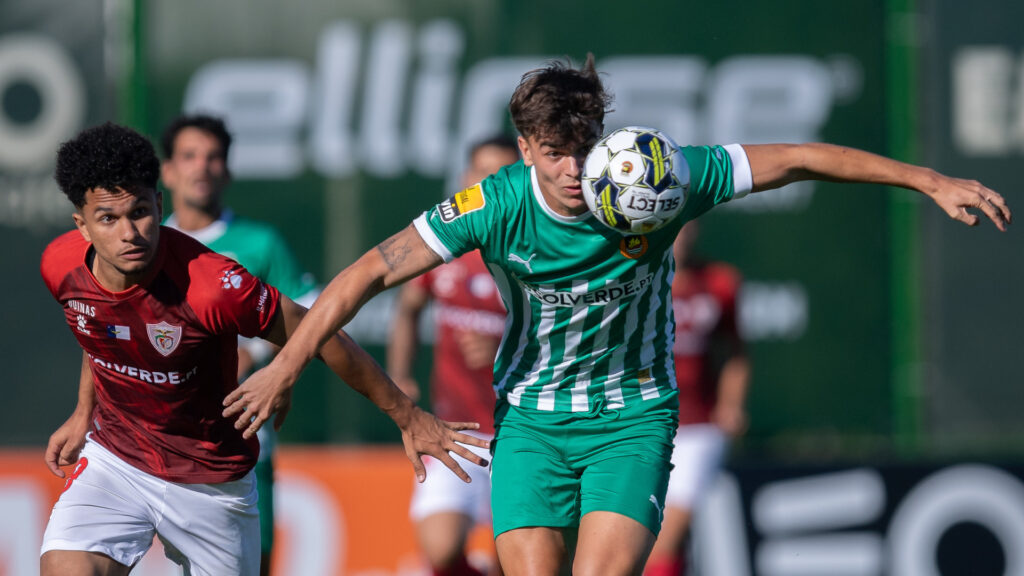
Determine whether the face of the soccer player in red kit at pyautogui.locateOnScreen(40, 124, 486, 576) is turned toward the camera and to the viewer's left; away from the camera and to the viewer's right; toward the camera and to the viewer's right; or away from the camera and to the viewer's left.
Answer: toward the camera and to the viewer's right

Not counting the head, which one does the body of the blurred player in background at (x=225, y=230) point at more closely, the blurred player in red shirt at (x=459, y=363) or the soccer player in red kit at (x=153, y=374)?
the soccer player in red kit

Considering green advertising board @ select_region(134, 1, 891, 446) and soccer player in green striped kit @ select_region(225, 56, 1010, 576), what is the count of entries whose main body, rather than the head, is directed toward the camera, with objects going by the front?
2

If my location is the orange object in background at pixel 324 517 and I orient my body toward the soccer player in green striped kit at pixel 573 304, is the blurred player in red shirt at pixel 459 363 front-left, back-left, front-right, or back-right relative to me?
front-left

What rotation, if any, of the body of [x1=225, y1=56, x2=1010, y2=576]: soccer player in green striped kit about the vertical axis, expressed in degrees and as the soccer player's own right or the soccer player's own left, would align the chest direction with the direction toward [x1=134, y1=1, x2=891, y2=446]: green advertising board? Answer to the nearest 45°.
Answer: approximately 180°

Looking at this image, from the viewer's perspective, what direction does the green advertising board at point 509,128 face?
toward the camera

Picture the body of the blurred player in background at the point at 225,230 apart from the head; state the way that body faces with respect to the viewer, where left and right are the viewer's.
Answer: facing the viewer

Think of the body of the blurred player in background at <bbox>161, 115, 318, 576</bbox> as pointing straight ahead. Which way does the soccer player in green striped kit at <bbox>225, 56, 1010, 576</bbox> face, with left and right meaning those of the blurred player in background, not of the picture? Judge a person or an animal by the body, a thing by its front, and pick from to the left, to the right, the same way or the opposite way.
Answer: the same way

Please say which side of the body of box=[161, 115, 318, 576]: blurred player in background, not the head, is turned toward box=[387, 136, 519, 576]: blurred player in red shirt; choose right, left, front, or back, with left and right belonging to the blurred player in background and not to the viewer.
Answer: left

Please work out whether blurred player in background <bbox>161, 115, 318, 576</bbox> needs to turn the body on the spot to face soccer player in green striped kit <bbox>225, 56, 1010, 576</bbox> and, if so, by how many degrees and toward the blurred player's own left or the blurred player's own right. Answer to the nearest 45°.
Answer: approximately 45° to the blurred player's own left

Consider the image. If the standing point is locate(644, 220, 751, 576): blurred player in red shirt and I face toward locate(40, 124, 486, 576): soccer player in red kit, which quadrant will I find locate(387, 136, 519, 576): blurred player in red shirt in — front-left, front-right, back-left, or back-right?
front-right

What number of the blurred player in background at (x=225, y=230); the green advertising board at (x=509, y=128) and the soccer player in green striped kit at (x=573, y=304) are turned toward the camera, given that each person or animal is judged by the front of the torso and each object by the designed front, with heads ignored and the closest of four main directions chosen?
3

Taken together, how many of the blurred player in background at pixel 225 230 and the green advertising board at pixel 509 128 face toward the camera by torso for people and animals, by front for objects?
2

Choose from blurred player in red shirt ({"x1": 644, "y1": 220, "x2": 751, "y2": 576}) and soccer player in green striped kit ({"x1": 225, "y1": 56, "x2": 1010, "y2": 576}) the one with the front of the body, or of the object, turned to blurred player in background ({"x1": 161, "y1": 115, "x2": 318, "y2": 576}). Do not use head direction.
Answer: the blurred player in red shirt

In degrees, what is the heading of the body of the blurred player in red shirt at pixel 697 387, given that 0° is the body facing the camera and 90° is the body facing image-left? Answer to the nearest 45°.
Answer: approximately 45°

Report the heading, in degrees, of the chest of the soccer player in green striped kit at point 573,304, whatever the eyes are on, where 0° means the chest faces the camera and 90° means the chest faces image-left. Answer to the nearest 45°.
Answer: approximately 0°
